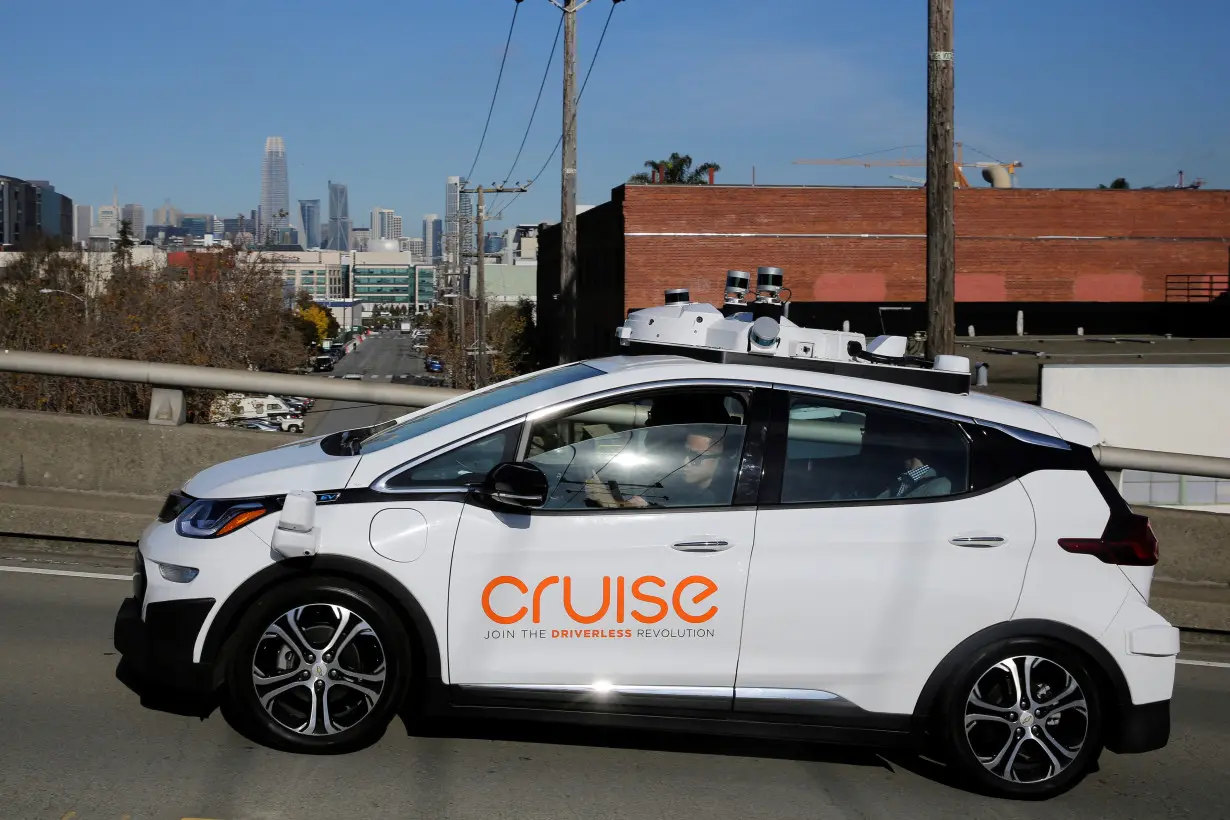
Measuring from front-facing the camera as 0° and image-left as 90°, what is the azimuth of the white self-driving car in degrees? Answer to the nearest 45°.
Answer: approximately 90°

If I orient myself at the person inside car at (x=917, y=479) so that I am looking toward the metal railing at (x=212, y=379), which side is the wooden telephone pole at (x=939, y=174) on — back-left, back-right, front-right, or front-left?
front-right

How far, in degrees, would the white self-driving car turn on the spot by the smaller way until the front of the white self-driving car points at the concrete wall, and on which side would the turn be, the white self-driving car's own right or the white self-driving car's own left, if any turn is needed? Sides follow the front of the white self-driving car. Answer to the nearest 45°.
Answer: approximately 135° to the white self-driving car's own right

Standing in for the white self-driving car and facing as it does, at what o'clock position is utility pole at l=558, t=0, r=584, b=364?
The utility pole is roughly at 3 o'clock from the white self-driving car.

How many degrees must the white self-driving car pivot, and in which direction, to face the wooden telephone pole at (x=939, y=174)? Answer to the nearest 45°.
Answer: approximately 90° to its right

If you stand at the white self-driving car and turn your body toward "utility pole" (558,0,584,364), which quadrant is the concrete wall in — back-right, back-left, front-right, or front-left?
front-right
